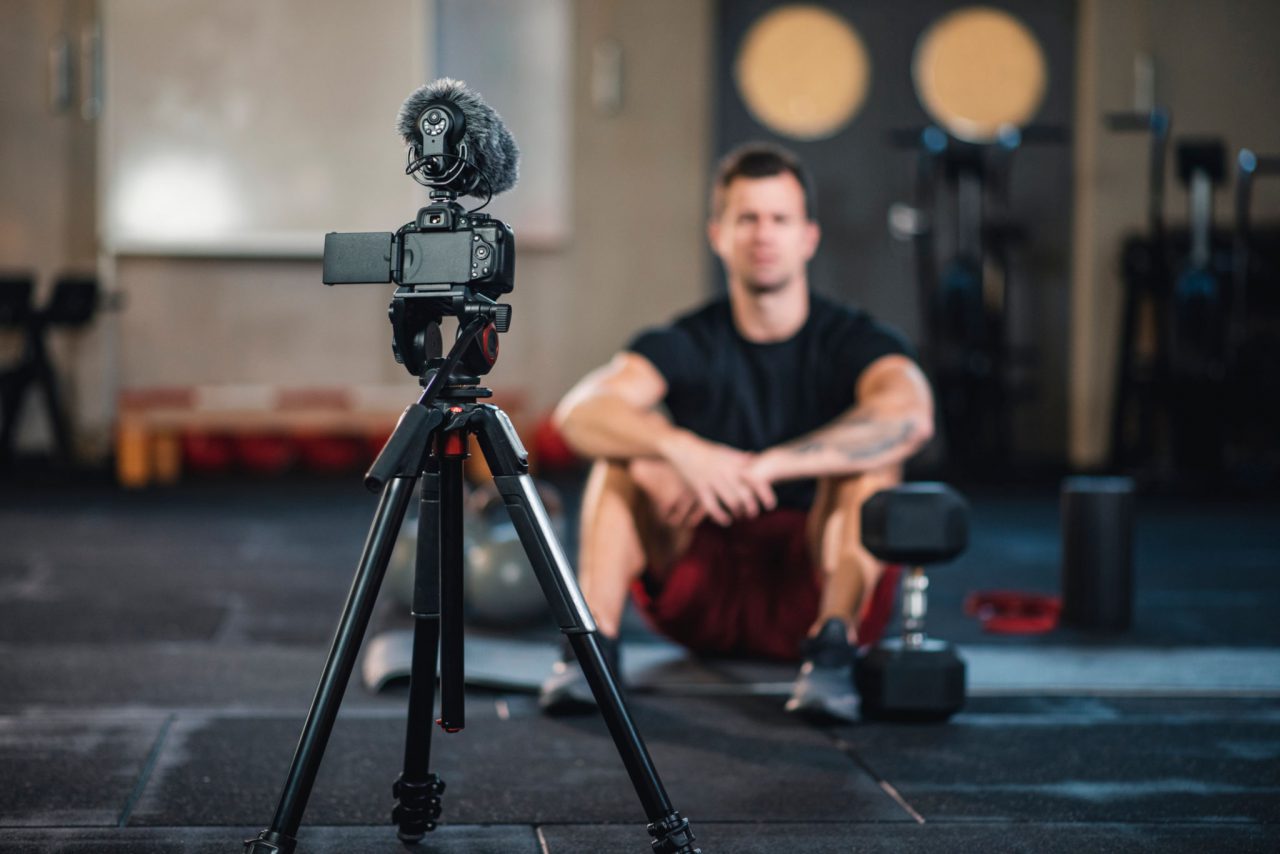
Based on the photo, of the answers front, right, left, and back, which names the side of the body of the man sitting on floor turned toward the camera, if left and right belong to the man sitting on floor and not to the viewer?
front

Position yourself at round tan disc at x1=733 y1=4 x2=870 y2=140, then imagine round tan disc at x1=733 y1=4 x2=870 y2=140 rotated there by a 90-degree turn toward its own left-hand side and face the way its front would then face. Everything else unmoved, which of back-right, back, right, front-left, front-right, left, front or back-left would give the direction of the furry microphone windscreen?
right

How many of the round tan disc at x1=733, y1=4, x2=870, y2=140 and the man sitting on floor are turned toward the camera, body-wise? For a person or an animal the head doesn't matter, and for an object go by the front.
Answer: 2

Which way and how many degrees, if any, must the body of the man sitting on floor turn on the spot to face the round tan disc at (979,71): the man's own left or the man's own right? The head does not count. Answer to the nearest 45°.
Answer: approximately 180°

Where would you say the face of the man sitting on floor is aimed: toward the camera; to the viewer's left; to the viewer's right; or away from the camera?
toward the camera

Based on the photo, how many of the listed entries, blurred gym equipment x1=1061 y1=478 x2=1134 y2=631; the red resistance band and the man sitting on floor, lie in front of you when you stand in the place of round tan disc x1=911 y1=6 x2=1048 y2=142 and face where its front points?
3

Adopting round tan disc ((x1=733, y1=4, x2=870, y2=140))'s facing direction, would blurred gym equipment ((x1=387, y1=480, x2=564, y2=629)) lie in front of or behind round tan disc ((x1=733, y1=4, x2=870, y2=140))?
in front

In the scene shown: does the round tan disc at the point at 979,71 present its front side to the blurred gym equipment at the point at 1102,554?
yes

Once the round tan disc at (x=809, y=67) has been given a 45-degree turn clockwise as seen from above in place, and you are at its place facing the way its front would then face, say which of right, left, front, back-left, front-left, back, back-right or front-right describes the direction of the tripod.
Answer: front-left

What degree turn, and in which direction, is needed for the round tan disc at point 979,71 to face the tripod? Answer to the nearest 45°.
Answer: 0° — it already faces it

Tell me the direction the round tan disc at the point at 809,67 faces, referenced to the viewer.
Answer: facing the viewer

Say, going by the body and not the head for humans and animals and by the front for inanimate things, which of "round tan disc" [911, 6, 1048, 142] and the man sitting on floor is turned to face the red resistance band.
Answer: the round tan disc

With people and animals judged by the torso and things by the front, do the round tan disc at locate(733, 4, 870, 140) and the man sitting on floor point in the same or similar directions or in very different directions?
same or similar directions

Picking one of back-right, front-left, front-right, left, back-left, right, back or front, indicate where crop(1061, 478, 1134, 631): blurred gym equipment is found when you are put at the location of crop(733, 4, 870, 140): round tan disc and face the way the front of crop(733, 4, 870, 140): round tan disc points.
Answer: front

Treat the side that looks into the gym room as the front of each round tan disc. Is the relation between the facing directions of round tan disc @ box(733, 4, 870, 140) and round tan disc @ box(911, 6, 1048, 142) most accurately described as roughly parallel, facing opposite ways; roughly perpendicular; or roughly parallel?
roughly parallel

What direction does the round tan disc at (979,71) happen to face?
toward the camera
